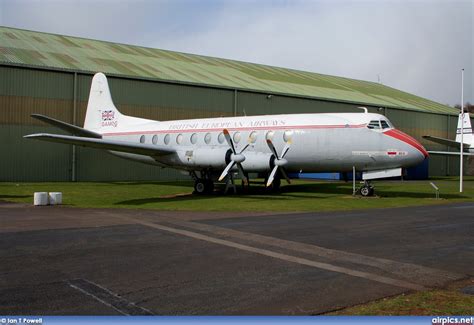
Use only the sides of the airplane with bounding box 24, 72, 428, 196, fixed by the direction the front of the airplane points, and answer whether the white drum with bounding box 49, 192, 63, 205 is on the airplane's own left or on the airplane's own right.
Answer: on the airplane's own right

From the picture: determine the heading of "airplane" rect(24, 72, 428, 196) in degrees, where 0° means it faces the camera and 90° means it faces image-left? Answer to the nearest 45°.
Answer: approximately 315°
